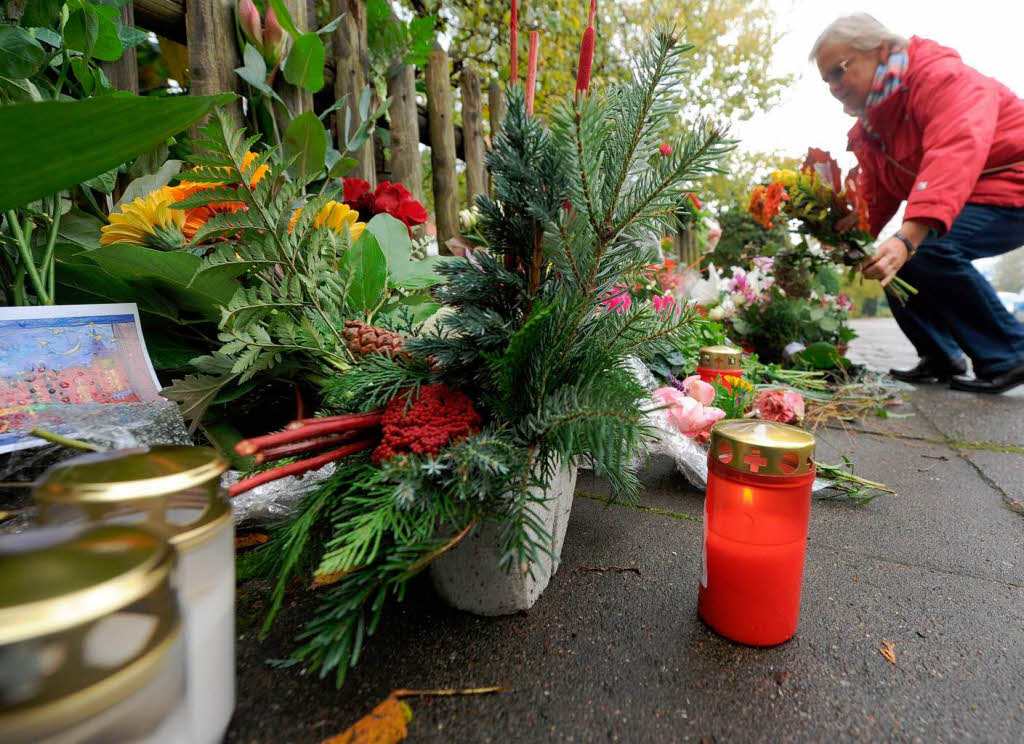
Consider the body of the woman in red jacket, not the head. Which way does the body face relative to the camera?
to the viewer's left

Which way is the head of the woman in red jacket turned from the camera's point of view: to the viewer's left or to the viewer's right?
to the viewer's left

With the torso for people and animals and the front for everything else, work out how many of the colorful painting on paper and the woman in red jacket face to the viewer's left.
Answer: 1

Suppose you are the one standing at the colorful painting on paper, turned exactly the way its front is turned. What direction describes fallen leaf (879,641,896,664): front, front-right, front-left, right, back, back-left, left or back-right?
front-left

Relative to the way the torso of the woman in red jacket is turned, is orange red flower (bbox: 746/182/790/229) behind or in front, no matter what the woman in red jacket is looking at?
in front

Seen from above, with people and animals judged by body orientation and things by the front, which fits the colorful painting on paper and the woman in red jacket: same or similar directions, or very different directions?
very different directions

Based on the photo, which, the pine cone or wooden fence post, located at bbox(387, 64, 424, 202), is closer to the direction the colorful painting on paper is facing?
the pine cone
